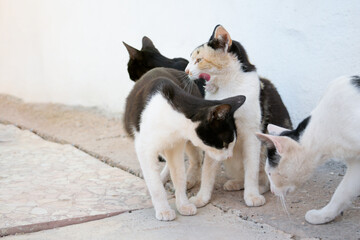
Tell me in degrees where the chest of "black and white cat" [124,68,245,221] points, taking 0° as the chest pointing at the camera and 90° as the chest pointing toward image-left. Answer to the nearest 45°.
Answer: approximately 315°

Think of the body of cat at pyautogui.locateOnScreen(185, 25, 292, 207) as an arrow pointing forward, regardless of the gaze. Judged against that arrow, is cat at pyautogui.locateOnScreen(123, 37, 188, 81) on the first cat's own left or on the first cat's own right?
on the first cat's own right

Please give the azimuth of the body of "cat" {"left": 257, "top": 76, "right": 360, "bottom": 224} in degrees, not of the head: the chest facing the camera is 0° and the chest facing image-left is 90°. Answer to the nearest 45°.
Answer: approximately 90°

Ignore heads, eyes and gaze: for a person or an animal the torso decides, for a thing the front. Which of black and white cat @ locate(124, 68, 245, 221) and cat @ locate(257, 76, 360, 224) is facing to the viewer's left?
the cat

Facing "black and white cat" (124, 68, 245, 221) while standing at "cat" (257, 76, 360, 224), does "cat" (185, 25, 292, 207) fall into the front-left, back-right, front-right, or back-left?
front-right

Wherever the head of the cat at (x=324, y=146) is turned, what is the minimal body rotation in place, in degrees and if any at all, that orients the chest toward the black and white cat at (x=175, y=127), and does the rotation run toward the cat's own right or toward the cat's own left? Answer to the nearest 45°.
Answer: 0° — it already faces it

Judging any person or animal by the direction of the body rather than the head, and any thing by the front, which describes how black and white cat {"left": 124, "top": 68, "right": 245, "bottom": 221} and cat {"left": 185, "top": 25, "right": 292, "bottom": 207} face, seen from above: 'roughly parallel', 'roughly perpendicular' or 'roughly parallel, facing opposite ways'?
roughly perpendicular

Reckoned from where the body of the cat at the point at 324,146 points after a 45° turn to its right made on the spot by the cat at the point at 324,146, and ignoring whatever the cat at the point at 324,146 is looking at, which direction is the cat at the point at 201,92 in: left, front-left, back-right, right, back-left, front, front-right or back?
front

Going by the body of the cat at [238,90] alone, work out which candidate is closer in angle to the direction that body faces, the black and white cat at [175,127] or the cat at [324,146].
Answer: the black and white cat

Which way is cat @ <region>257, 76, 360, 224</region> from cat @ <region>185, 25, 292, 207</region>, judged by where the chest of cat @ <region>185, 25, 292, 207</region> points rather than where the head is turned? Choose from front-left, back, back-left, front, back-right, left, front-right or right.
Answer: left

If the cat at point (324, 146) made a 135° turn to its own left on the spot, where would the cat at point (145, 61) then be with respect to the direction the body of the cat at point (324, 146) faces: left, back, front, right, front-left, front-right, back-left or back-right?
back

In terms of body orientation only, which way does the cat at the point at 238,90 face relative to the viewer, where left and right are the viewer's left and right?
facing the viewer and to the left of the viewer
